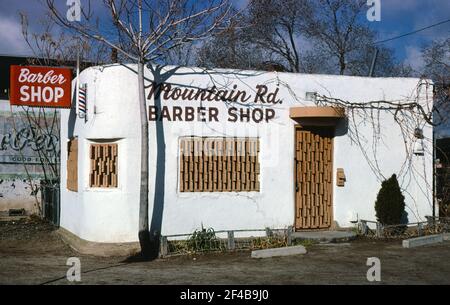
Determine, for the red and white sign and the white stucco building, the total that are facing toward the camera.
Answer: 2

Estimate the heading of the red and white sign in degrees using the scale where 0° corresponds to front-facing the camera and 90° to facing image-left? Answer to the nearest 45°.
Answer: approximately 0°

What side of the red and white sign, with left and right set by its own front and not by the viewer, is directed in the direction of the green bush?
left

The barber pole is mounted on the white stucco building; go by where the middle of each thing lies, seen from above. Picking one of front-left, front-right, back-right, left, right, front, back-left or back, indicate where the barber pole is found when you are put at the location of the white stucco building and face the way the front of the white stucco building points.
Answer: right

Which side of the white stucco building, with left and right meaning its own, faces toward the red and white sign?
right

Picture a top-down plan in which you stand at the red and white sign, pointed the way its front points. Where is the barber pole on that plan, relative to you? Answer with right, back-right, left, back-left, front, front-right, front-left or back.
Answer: front-left

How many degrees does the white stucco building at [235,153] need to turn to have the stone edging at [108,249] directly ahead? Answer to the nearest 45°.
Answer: approximately 45° to its right
